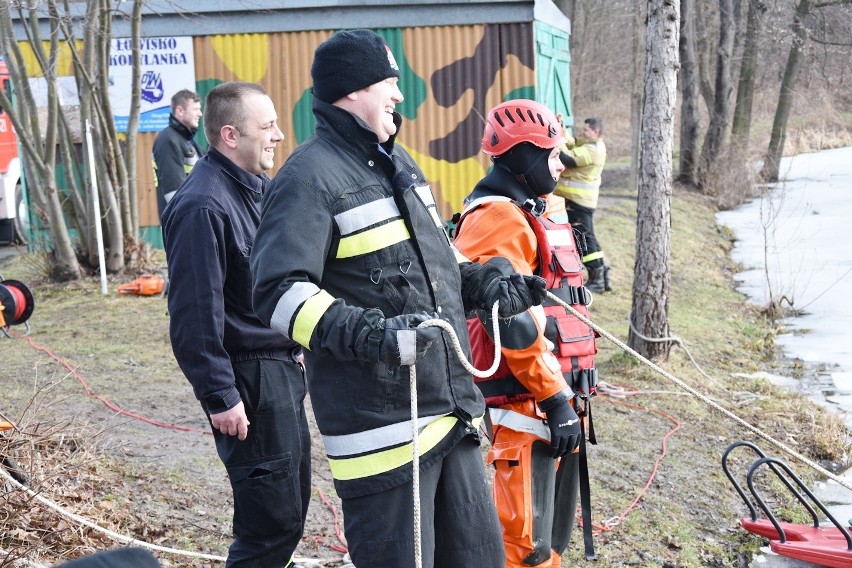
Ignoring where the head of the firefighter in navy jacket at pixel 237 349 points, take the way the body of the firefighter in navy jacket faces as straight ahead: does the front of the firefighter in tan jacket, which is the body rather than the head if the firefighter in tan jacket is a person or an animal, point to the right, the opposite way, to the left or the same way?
the opposite way

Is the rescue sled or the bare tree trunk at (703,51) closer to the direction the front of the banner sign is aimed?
the rescue sled

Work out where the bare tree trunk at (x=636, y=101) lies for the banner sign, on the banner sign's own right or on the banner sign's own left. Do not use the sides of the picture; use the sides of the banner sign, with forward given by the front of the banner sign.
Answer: on the banner sign's own left

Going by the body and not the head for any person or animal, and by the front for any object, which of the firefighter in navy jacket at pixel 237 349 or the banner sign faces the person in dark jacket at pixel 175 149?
the banner sign

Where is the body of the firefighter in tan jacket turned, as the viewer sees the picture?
to the viewer's left

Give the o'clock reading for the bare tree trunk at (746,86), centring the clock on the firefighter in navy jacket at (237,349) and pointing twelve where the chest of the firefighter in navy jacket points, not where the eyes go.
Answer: The bare tree trunk is roughly at 10 o'clock from the firefighter in navy jacket.

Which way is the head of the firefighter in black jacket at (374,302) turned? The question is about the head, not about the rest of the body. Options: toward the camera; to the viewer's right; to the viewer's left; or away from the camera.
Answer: to the viewer's right

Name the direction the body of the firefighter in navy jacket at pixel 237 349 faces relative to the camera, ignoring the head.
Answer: to the viewer's right

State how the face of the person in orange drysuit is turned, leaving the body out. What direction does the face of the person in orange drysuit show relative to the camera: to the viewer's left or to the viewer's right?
to the viewer's right
